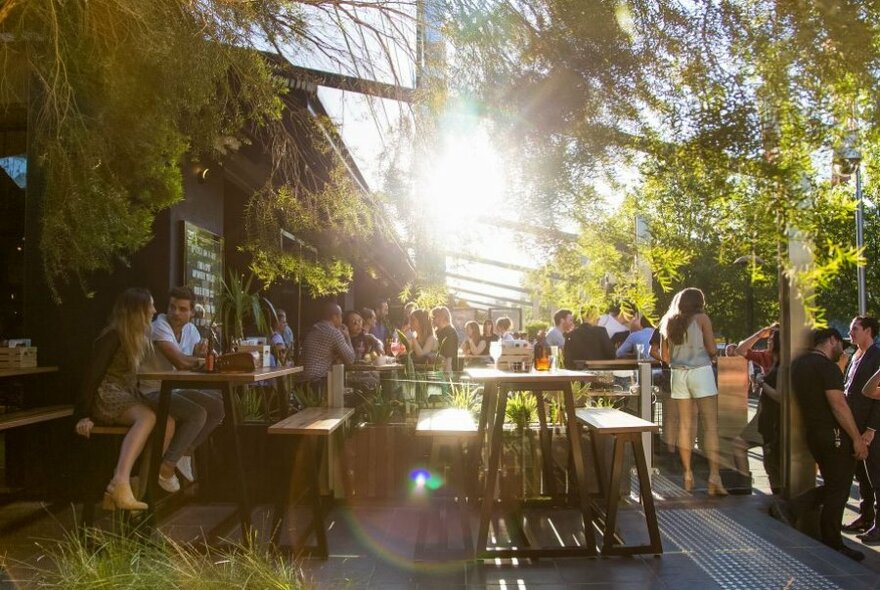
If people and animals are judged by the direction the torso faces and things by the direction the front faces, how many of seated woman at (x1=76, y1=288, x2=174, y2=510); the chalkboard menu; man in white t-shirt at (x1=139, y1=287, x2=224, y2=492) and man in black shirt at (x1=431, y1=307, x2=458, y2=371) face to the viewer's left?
1

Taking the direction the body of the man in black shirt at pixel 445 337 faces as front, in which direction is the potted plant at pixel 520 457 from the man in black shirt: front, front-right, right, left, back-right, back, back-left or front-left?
left

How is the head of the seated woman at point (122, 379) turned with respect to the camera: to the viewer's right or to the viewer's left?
to the viewer's right

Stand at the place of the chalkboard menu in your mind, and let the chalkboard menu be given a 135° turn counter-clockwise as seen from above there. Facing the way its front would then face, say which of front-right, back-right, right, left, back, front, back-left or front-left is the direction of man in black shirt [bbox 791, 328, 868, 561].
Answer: back-right

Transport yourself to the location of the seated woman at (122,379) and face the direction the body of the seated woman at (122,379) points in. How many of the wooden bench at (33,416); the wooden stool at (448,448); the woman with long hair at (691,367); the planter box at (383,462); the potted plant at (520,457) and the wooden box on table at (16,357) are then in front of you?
4

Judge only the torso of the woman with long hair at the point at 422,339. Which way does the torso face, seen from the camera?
to the viewer's left

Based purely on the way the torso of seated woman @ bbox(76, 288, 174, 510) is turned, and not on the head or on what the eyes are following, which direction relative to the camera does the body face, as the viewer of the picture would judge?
to the viewer's right

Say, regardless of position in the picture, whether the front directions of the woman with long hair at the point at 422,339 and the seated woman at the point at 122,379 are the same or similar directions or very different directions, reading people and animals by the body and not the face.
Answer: very different directions

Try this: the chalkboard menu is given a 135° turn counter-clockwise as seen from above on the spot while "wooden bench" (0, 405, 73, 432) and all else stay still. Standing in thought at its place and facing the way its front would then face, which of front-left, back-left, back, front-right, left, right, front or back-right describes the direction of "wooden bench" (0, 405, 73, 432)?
back-left

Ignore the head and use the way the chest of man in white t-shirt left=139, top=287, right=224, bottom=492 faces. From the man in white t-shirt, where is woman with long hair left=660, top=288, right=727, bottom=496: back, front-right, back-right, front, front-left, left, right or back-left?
front-left

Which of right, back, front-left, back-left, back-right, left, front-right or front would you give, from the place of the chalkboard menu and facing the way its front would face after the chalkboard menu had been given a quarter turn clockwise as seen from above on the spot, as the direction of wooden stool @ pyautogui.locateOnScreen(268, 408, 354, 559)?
front-left

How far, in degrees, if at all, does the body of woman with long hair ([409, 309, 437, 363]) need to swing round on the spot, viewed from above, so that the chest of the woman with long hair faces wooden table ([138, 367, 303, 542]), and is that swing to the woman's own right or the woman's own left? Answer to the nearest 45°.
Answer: approximately 90° to the woman's own left
